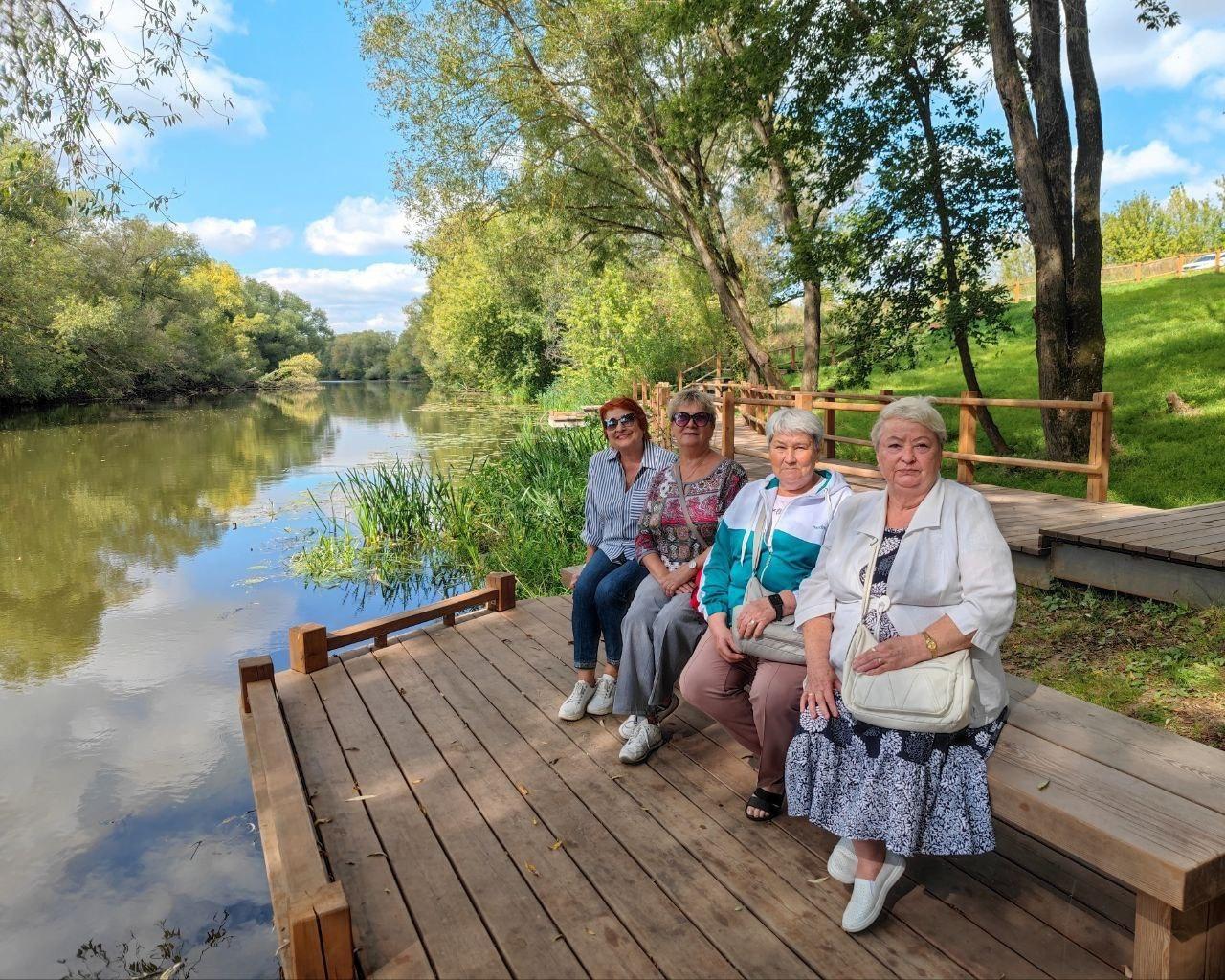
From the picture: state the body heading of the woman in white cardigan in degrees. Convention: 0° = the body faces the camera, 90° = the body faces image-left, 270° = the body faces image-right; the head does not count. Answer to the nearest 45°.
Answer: approximately 45°

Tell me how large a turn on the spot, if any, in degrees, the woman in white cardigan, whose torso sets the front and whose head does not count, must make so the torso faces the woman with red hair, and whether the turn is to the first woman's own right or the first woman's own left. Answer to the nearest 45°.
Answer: approximately 90° to the first woman's own right

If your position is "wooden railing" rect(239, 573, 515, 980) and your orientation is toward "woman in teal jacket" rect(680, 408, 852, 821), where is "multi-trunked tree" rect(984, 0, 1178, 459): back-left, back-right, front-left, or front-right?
front-left

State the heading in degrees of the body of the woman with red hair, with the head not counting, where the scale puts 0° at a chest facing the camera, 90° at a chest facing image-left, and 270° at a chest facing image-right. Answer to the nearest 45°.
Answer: approximately 45°

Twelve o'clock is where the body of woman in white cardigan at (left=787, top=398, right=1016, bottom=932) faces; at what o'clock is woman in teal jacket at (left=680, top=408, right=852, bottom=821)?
The woman in teal jacket is roughly at 3 o'clock from the woman in white cardigan.

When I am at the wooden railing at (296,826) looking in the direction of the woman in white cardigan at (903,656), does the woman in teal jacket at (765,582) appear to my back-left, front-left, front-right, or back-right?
front-left

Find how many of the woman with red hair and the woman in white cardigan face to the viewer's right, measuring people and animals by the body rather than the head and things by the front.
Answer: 0

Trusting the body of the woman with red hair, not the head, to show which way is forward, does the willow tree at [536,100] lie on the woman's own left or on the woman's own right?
on the woman's own right

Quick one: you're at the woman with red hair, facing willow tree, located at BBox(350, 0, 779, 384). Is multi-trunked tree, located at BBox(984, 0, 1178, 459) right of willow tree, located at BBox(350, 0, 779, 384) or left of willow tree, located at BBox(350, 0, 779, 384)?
right

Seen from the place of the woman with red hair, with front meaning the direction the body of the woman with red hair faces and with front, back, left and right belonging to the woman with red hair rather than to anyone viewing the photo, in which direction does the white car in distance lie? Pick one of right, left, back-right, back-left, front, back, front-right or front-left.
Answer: back

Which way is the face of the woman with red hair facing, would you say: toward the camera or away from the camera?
toward the camera

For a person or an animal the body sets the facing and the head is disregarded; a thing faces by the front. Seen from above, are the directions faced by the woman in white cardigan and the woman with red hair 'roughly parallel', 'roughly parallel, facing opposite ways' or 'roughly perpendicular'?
roughly parallel

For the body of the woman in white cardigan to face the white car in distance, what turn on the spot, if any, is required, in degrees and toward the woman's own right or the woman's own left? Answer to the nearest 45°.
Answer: approximately 135° to the woman's own right

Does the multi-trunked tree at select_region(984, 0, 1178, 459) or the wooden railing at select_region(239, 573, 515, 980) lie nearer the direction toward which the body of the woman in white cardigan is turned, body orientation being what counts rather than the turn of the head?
the wooden railing
